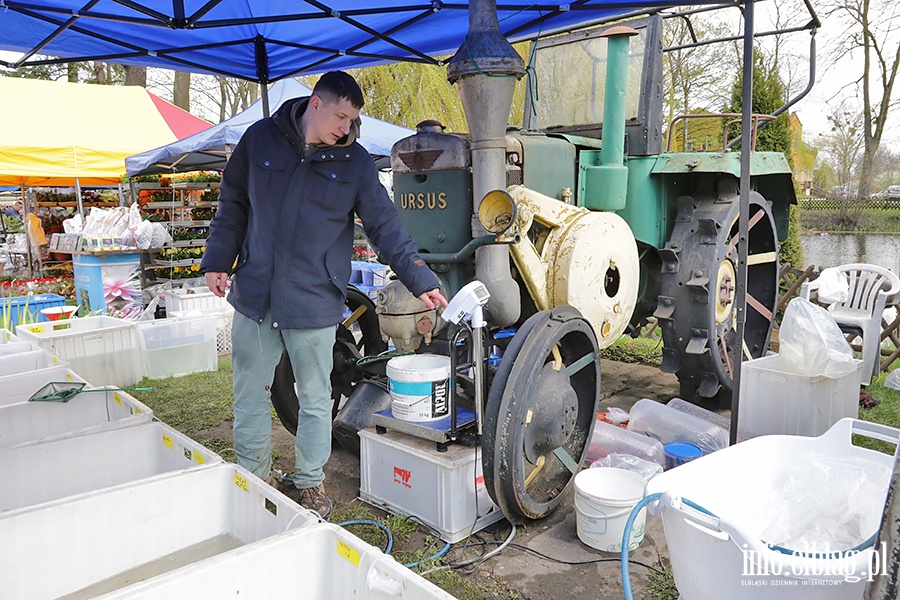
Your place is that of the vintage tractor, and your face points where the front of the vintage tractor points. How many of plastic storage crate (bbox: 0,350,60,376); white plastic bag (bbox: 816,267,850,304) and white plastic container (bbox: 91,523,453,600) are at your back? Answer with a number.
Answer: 1

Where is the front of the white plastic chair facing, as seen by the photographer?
facing the viewer and to the left of the viewer

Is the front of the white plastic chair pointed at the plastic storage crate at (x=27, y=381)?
yes

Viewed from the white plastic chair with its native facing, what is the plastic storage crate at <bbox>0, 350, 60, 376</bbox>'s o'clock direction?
The plastic storage crate is roughly at 12 o'clock from the white plastic chair.

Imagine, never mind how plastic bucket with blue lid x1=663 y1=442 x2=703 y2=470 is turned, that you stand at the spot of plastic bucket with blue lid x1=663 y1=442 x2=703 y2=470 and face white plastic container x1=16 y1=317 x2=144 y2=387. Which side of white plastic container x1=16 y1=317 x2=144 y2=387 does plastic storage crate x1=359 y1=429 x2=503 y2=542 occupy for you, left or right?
left

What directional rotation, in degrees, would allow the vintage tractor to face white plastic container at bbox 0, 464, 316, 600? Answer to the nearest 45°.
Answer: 0° — it already faces it

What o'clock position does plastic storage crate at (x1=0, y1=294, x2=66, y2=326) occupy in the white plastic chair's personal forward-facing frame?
The plastic storage crate is roughly at 1 o'clock from the white plastic chair.

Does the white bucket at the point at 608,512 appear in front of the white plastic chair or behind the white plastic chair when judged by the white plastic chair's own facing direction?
in front

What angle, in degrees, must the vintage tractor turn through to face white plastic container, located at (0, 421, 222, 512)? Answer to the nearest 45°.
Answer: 0° — it already faces it

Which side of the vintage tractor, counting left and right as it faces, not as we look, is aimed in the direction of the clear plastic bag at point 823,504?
left

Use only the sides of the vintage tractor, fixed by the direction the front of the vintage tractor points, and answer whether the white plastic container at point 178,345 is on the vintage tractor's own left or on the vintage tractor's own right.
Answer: on the vintage tractor's own right

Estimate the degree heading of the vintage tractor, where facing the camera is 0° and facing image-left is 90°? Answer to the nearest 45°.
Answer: approximately 45°
